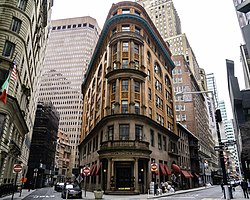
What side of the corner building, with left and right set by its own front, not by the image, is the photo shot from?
front
